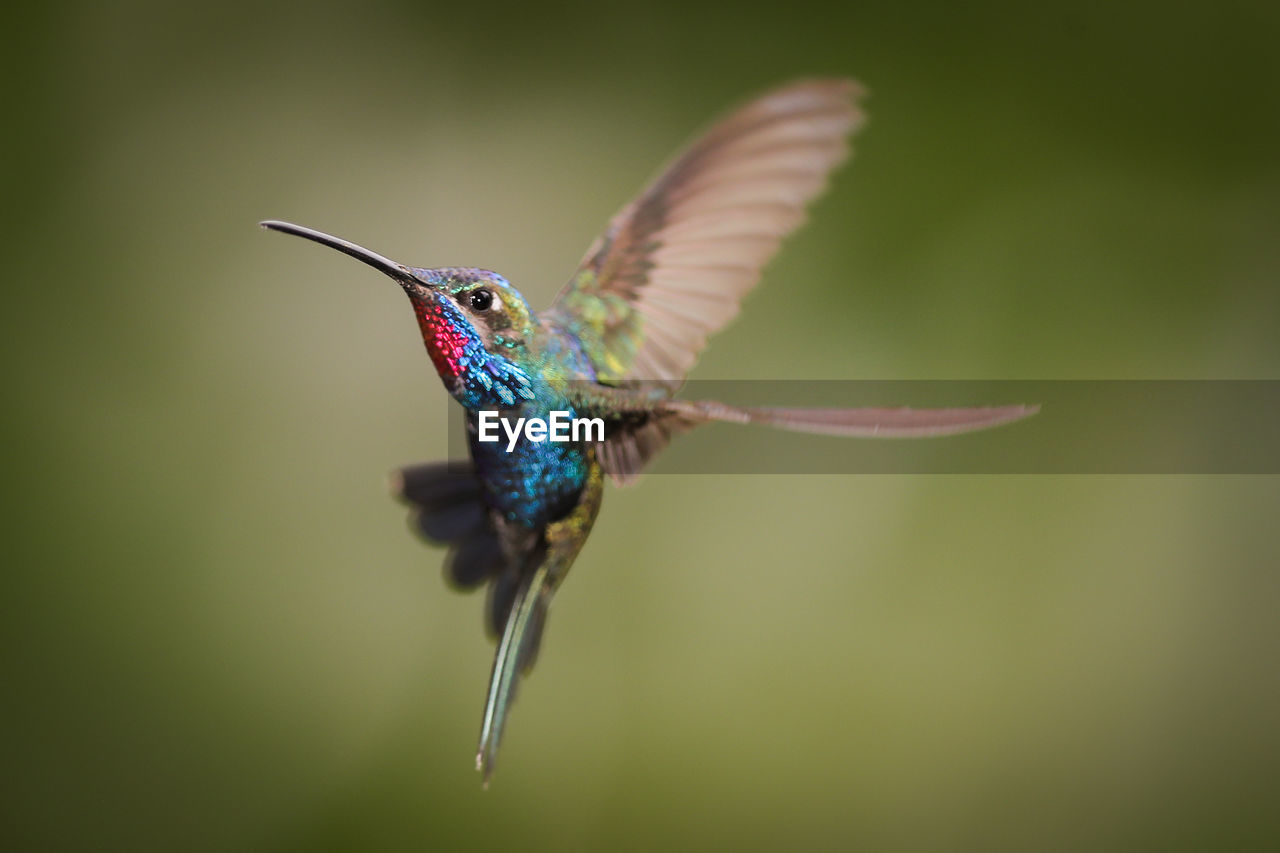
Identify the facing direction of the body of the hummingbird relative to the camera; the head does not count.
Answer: to the viewer's left
